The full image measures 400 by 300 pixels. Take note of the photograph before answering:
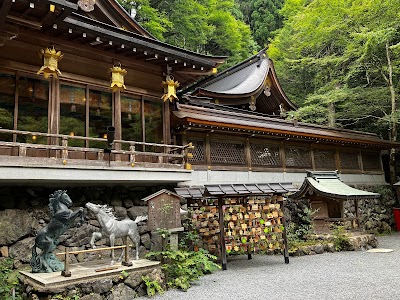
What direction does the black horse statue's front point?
to the viewer's right

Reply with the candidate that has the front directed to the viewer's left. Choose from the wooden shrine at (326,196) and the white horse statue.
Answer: the white horse statue

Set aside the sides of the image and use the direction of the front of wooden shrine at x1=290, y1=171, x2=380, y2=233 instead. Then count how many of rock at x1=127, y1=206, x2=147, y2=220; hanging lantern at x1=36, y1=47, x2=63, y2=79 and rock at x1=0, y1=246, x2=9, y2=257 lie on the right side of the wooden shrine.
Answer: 3

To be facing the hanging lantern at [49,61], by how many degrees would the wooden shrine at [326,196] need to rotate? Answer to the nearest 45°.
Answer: approximately 90° to its right

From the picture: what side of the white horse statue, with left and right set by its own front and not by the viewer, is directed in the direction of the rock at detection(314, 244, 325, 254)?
back

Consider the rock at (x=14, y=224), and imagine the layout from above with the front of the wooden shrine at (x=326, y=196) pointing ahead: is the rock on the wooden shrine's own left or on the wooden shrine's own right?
on the wooden shrine's own right

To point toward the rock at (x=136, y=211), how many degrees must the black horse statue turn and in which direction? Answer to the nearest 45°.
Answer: approximately 45° to its left

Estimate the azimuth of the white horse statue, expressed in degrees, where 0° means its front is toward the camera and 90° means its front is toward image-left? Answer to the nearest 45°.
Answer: approximately 90°

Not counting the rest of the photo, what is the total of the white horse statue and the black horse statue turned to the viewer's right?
1

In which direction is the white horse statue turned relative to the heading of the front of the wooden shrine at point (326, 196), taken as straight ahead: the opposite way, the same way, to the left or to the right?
to the right
